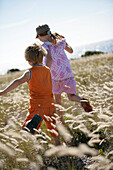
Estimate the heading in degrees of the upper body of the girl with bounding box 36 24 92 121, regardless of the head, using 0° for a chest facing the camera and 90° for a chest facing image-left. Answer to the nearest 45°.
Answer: approximately 135°

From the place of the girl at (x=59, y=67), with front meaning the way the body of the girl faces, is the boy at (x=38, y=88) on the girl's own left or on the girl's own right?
on the girl's own left
